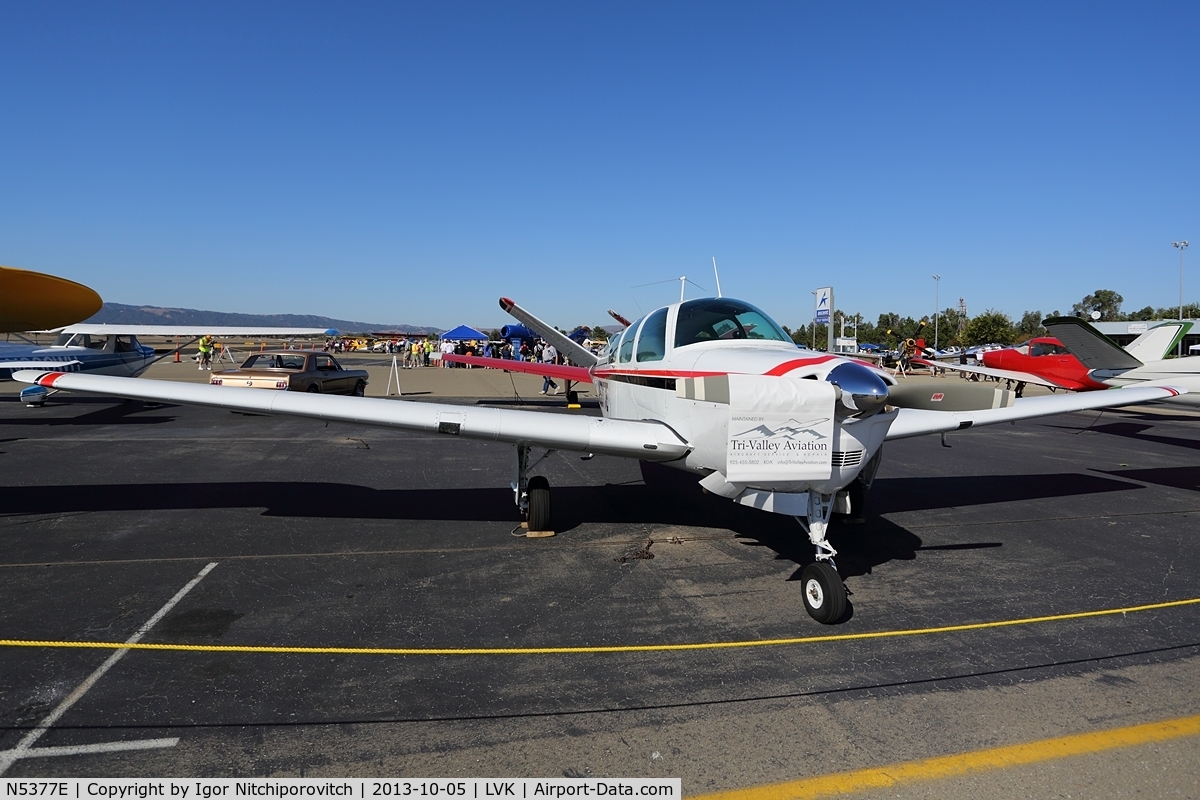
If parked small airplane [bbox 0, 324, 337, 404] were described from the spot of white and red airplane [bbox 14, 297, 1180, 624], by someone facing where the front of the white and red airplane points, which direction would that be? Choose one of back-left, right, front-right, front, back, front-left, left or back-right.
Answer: back

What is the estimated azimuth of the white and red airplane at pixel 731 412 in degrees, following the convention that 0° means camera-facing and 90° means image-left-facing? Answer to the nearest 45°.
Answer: approximately 315°

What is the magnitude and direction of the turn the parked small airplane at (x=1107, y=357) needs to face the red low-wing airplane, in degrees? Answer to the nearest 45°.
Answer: approximately 135° to its left

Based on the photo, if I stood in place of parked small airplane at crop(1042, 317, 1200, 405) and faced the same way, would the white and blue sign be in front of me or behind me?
behind

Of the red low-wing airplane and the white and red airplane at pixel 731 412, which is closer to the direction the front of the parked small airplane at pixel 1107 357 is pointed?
the white and red airplane

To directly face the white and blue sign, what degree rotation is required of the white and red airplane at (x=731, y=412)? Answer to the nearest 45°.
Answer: approximately 135° to its left

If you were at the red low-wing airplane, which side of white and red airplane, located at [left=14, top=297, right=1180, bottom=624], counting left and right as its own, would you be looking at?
left

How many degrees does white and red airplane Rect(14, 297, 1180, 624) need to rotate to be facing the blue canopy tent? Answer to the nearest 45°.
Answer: approximately 135° to its left

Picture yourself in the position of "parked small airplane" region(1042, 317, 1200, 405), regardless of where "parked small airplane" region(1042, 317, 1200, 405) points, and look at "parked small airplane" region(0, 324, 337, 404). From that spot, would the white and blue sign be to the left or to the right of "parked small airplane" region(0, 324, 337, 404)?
right
